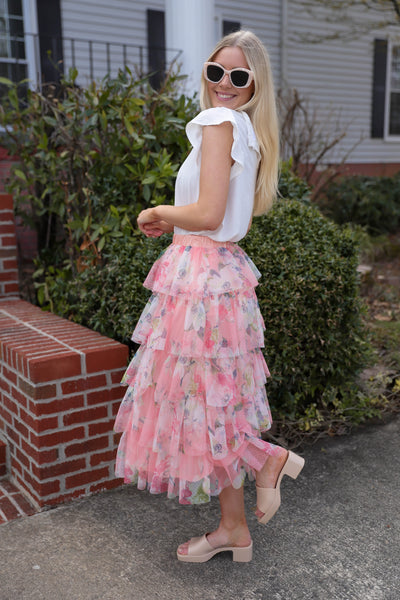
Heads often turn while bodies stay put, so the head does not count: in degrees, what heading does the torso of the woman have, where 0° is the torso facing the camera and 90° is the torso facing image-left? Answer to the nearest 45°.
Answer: approximately 90°

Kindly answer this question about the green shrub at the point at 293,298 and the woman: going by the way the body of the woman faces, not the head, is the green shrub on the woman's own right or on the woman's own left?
on the woman's own right

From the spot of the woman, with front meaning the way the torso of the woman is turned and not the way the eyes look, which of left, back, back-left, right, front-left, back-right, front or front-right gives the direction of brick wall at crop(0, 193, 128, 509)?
front-right

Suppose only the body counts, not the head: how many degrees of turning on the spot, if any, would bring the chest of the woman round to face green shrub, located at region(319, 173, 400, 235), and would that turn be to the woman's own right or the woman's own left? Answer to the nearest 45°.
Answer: approximately 90° to the woman's own right

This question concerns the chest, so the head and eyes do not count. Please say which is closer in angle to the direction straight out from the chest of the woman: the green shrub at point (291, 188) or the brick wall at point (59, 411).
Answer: the brick wall

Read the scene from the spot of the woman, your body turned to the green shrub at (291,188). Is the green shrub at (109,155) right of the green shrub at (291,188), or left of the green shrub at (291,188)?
left

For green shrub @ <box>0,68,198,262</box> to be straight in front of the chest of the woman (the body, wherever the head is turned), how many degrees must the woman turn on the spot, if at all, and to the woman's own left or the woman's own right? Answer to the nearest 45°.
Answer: approximately 90° to the woman's own right

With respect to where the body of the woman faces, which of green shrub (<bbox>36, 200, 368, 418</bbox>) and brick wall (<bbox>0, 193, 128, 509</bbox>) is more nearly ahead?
the brick wall

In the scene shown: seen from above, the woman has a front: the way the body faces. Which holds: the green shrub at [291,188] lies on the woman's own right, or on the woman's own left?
on the woman's own right
